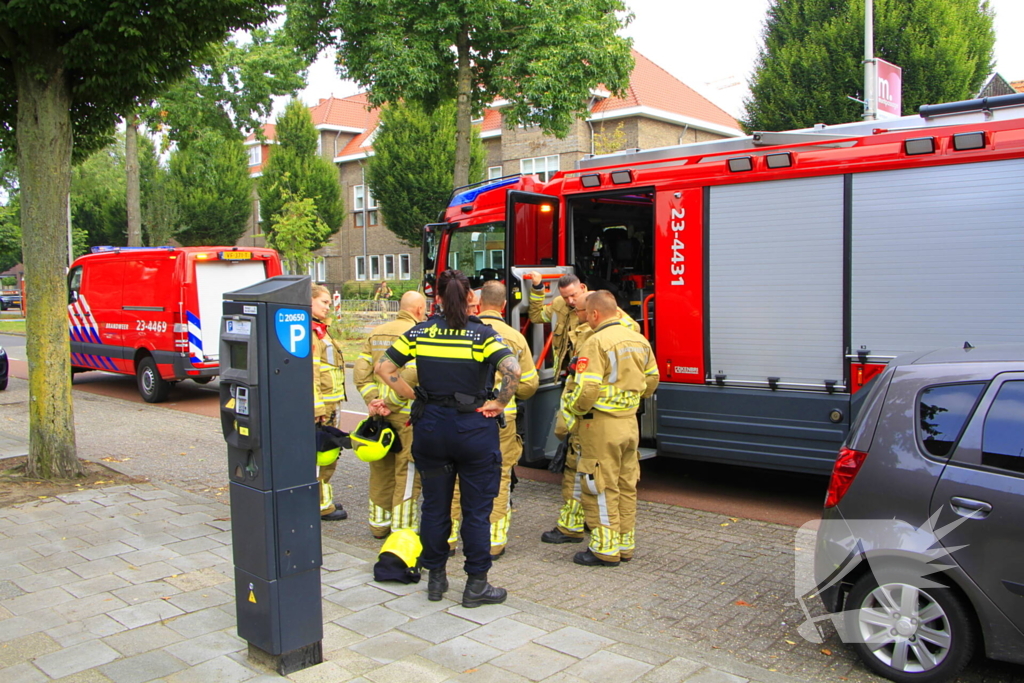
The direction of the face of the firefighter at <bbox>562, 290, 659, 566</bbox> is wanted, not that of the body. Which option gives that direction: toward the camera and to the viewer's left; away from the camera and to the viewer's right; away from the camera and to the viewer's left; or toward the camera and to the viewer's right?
away from the camera and to the viewer's left

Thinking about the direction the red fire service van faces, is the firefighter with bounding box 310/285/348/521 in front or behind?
behind

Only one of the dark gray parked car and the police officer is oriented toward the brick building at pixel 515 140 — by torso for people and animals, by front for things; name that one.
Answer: the police officer

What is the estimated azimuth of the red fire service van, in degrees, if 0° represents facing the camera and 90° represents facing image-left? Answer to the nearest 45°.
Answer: approximately 135°

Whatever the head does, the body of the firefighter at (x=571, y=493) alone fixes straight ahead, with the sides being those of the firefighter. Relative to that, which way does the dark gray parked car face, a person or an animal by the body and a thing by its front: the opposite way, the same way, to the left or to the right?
the opposite way

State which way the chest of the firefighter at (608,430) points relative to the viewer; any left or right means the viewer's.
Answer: facing away from the viewer and to the left of the viewer

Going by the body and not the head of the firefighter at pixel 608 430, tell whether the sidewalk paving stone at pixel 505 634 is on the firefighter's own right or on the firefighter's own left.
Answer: on the firefighter's own left

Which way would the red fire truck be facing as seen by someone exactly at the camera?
facing away from the viewer and to the left of the viewer

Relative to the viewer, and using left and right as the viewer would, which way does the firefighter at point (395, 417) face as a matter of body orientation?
facing away from the viewer and to the right of the viewer

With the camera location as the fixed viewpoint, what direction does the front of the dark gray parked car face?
facing to the right of the viewer
